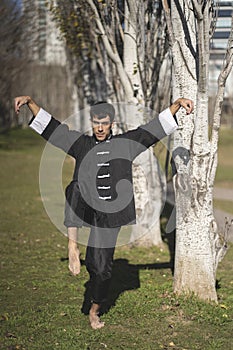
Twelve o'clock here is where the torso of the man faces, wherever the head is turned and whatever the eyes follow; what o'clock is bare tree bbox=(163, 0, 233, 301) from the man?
The bare tree is roughly at 8 o'clock from the man.

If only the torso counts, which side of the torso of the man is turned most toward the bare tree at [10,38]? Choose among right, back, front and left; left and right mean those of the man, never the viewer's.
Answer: back

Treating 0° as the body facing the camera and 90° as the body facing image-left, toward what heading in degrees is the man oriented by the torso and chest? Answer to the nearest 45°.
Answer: approximately 0°
